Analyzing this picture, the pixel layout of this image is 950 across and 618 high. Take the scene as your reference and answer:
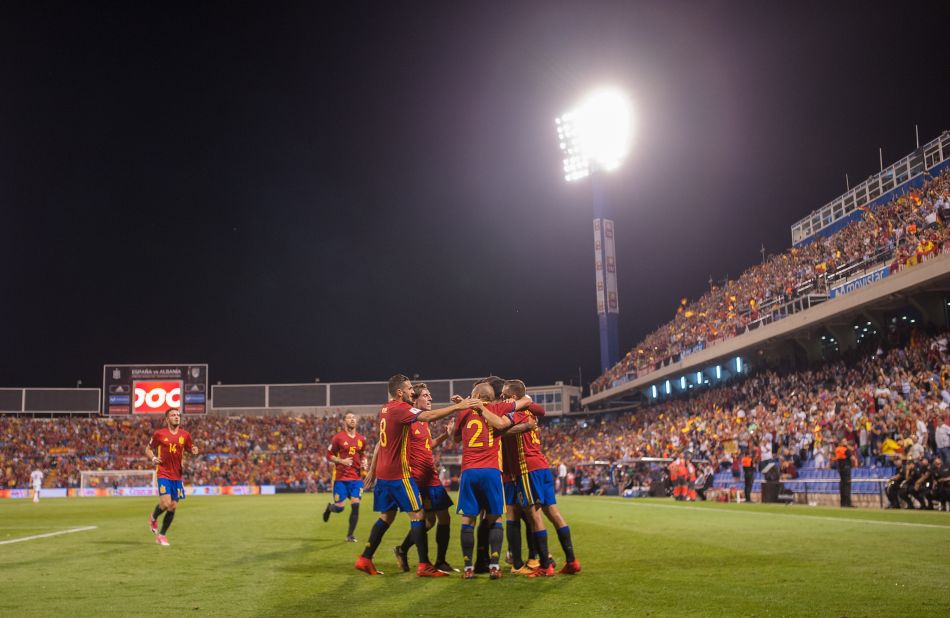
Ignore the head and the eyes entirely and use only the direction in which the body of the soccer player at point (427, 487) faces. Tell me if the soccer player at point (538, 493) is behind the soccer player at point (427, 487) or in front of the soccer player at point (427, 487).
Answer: in front

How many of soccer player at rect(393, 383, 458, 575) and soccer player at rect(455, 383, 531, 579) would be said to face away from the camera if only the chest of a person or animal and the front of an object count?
1

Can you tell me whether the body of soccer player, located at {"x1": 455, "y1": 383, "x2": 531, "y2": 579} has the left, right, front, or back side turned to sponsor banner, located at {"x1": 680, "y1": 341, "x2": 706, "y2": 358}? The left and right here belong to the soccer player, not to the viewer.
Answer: front

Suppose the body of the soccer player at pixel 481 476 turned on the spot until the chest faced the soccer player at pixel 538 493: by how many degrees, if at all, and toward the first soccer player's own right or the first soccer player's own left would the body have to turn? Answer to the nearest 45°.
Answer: approximately 45° to the first soccer player's own right

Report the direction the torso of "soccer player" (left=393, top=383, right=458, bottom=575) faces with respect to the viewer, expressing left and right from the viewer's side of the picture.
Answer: facing the viewer and to the right of the viewer

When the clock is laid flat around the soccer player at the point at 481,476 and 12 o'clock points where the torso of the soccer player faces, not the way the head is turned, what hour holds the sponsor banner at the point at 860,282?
The sponsor banner is roughly at 1 o'clock from the soccer player.

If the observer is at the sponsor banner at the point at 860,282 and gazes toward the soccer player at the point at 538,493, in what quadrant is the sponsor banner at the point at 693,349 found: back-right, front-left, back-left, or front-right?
back-right

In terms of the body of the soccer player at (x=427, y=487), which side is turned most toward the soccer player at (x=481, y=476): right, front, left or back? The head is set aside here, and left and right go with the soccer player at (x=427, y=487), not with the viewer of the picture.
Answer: front

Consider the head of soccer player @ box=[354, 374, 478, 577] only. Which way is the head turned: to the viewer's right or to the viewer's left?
to the viewer's right

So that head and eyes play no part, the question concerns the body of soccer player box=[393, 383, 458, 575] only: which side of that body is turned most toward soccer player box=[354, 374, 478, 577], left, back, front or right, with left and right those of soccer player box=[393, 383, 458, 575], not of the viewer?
right

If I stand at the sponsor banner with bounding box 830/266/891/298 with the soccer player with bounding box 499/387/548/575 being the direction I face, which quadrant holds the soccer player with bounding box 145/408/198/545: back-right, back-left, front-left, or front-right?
front-right

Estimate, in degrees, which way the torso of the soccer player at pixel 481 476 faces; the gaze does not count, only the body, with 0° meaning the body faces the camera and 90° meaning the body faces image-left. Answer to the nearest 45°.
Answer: approximately 180°

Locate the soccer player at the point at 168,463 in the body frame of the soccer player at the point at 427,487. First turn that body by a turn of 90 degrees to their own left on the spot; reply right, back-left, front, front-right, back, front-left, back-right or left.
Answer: left

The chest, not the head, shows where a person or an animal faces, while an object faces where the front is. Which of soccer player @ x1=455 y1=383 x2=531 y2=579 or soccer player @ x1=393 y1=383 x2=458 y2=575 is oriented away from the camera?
soccer player @ x1=455 y1=383 x2=531 y2=579
